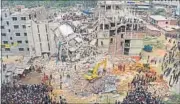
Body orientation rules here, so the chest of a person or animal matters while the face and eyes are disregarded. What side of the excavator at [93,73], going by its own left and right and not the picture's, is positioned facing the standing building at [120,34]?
front

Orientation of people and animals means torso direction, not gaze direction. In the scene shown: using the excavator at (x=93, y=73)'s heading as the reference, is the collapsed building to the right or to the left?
on its left

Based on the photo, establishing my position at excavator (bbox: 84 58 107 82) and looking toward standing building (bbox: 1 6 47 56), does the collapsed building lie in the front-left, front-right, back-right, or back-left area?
front-right

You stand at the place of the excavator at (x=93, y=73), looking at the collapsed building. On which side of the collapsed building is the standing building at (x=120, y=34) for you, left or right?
right

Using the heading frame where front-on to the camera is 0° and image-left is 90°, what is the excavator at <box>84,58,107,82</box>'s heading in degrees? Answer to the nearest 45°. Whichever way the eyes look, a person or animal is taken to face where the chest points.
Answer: approximately 225°

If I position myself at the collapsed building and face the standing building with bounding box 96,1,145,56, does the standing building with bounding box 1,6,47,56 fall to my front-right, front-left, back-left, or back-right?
back-left

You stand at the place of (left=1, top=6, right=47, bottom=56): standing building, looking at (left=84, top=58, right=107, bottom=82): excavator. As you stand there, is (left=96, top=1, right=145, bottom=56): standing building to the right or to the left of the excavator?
left

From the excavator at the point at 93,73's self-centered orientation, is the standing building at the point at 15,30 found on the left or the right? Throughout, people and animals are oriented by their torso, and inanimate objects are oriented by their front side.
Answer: on its left
